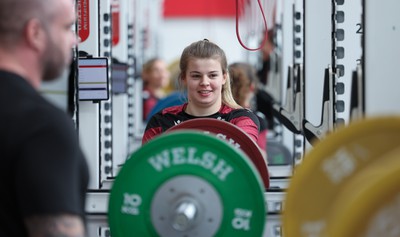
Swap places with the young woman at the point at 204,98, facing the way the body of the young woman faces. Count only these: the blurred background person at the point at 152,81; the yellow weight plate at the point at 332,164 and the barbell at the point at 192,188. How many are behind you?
1

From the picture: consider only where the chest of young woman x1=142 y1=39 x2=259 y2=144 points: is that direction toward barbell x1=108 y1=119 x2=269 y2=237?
yes

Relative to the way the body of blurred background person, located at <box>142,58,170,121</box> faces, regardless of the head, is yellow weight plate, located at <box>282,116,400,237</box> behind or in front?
in front

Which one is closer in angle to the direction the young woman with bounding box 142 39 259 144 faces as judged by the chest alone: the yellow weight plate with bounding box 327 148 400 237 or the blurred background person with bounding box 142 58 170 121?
the yellow weight plate

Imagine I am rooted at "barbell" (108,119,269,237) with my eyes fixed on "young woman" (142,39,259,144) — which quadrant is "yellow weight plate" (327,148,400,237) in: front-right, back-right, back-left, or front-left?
back-right

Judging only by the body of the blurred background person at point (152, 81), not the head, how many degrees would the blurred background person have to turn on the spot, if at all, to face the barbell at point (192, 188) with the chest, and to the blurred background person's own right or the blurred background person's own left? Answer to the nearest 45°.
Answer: approximately 45° to the blurred background person's own right

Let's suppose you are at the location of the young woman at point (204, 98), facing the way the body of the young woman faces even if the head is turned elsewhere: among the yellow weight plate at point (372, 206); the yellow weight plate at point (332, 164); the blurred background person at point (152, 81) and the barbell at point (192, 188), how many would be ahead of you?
3

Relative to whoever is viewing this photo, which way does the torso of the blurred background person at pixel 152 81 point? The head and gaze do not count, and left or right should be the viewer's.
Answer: facing the viewer and to the right of the viewer

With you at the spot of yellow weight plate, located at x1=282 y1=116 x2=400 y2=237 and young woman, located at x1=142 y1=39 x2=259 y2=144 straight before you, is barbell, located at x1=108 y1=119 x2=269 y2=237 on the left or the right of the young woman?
left

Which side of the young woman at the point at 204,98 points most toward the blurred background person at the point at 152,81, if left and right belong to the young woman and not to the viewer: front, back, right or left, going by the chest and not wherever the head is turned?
back

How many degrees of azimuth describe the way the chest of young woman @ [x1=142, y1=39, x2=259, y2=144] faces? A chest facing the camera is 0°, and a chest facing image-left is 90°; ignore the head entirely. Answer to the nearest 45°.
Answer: approximately 0°

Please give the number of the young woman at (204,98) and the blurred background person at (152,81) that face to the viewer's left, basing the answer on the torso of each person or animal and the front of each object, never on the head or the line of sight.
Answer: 0

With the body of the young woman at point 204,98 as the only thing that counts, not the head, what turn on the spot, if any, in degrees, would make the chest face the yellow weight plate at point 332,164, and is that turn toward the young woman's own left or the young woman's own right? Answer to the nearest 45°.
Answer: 0° — they already face it
